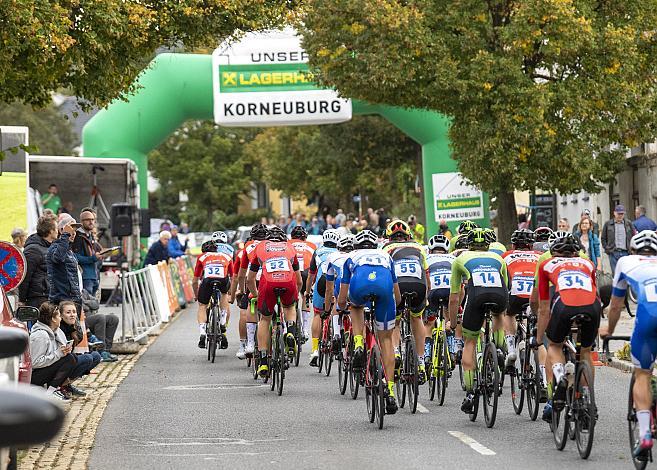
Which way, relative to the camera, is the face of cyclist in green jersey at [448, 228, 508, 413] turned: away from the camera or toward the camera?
away from the camera

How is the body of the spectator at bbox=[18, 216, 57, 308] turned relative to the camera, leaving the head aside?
to the viewer's right

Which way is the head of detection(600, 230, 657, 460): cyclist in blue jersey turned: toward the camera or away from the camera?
away from the camera

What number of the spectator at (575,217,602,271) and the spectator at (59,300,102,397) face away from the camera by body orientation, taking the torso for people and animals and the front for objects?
0

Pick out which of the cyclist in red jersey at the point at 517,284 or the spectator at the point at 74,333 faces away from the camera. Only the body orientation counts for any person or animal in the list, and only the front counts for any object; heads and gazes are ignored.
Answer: the cyclist in red jersey

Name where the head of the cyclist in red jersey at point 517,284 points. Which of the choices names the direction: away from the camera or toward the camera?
away from the camera

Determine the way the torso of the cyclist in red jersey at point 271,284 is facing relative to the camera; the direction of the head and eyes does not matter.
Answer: away from the camera

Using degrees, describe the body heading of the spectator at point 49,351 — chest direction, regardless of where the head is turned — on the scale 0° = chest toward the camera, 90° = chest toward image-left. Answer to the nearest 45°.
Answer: approximately 270°

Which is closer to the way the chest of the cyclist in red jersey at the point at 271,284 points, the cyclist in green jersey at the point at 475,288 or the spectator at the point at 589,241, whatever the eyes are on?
the spectator

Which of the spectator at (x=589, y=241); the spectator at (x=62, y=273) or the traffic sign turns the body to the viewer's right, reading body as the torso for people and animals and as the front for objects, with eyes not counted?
the spectator at (x=62, y=273)

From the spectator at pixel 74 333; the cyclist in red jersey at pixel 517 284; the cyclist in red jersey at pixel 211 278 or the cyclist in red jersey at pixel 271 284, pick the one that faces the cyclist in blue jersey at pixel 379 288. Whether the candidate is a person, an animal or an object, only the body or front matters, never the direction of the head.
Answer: the spectator

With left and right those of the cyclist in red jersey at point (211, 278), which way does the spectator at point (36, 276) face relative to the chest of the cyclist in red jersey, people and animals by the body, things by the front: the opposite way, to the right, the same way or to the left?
to the right

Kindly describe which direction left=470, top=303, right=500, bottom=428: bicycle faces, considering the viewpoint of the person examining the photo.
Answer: facing away from the viewer
